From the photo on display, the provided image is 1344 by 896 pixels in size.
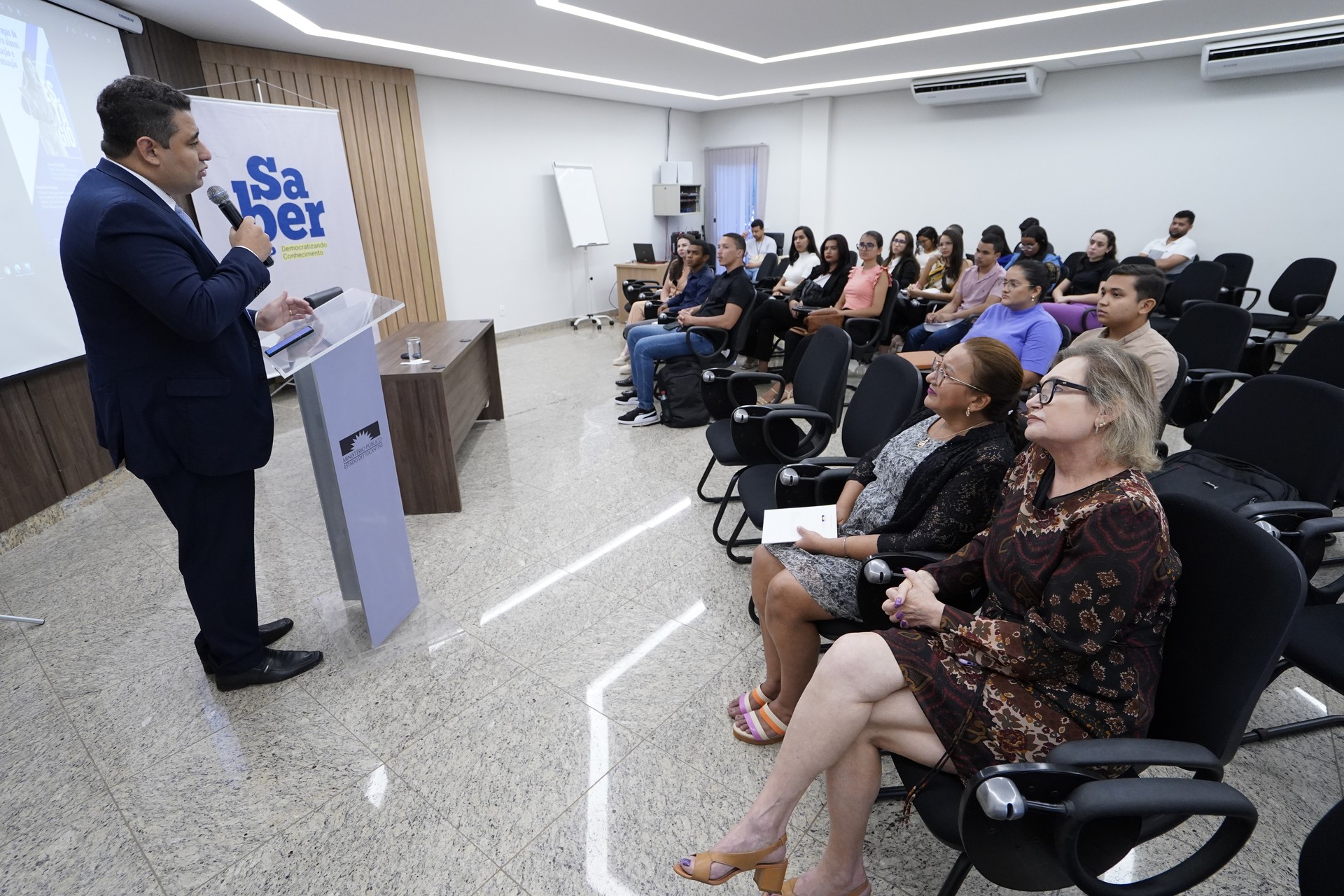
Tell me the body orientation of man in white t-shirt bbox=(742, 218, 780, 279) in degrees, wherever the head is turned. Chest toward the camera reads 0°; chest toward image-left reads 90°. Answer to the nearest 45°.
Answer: approximately 45°

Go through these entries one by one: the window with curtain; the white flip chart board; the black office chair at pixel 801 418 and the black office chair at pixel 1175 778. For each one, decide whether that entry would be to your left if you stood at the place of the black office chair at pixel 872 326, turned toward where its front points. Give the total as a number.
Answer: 2

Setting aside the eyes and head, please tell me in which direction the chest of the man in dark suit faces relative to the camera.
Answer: to the viewer's right

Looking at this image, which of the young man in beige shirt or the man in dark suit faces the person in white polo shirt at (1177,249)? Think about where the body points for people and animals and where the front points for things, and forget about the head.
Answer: the man in dark suit

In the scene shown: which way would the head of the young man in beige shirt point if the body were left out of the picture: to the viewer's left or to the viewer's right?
to the viewer's left

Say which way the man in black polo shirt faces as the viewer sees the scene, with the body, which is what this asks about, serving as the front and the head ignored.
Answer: to the viewer's left

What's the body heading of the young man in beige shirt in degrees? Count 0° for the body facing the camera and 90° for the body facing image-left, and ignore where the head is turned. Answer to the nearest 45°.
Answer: approximately 45°

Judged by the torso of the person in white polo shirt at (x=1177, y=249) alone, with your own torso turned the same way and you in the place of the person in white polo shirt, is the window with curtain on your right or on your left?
on your right

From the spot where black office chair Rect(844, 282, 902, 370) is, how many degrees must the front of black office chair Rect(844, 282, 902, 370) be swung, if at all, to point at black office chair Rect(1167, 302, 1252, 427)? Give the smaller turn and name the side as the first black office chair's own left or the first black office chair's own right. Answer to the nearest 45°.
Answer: approximately 135° to the first black office chair's own left

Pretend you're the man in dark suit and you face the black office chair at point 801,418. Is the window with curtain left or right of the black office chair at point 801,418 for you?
left

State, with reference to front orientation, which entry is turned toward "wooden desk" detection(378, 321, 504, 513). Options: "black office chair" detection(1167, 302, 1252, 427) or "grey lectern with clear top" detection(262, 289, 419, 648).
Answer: the black office chair

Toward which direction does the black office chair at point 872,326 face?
to the viewer's left
